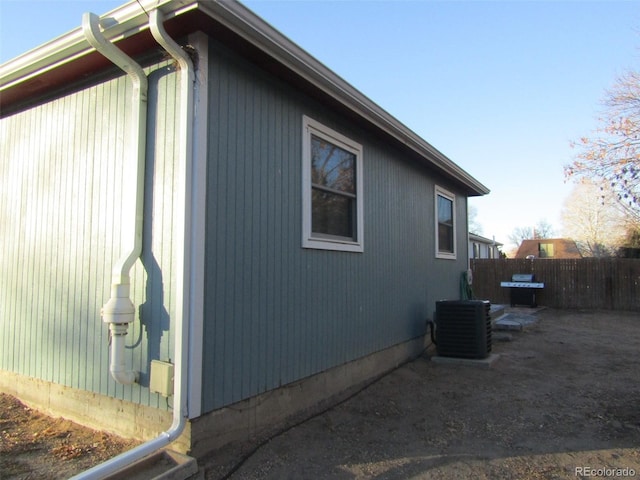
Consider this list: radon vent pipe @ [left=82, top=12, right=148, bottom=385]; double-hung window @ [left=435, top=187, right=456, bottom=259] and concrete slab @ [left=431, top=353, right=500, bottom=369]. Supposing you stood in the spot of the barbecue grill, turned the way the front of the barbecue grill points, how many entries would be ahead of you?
3

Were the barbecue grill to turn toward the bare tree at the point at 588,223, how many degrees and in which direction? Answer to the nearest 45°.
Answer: approximately 180°

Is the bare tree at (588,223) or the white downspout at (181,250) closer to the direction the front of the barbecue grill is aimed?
the white downspout

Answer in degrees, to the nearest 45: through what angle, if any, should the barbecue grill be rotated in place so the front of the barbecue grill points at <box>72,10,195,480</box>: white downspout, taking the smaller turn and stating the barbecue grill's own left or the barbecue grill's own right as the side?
0° — it already faces it

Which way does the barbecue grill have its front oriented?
toward the camera

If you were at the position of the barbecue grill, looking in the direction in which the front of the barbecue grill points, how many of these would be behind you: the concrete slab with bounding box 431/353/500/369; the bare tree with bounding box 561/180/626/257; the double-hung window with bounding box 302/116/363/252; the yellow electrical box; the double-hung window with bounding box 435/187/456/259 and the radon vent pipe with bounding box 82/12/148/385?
1

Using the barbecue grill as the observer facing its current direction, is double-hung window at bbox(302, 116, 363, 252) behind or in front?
in front

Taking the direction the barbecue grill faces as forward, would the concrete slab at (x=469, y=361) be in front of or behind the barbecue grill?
in front

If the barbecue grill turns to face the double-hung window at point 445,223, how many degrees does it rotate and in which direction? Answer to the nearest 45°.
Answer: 0° — it already faces it

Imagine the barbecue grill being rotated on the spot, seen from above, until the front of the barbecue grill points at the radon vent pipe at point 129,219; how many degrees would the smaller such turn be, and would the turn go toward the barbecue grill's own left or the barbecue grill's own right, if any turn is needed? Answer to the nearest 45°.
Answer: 0° — it already faces it

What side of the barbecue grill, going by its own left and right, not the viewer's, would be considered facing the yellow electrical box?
front
